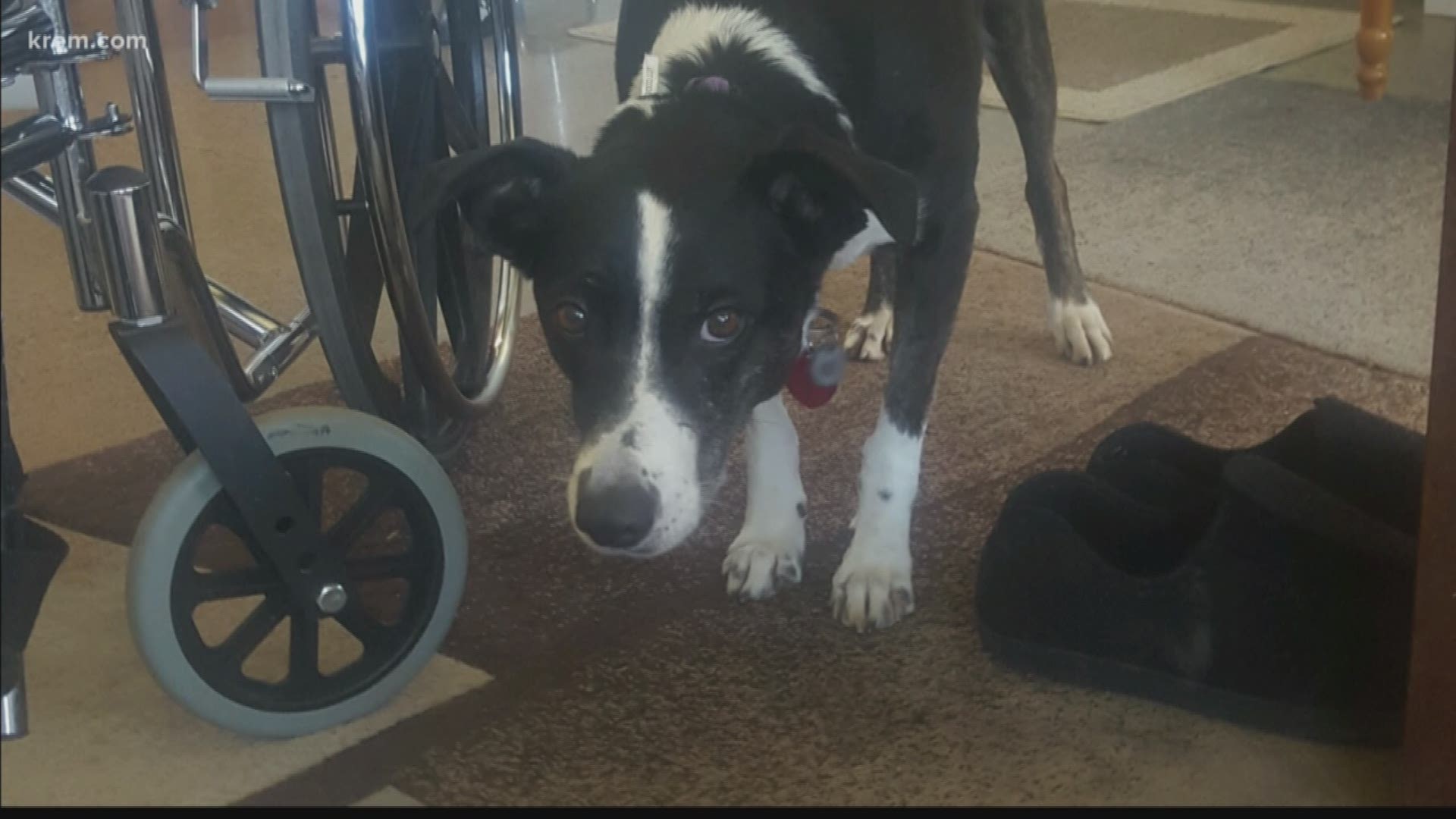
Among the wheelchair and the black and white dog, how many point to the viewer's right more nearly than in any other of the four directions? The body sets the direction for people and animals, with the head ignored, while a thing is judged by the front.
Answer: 0

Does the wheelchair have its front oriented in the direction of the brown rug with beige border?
no

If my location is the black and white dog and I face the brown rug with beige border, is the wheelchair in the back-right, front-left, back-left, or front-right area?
back-left

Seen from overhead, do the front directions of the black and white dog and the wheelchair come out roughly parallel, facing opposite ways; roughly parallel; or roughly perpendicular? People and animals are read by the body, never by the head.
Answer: roughly parallel

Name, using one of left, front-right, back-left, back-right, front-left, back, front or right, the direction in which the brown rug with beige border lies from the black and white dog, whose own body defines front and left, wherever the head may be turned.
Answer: back

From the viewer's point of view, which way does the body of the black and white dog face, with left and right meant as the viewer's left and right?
facing the viewer and to the left of the viewer
